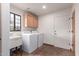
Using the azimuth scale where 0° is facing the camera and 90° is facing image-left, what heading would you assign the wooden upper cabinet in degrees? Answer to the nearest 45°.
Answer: approximately 315°

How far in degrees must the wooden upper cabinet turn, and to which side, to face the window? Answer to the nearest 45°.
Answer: approximately 90° to its right

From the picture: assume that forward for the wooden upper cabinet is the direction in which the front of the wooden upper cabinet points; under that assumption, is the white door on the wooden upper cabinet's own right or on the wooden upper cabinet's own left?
on the wooden upper cabinet's own left
